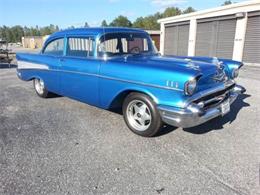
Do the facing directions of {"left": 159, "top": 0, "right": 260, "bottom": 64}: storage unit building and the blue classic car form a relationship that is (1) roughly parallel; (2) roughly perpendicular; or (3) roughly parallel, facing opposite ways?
roughly perpendicular

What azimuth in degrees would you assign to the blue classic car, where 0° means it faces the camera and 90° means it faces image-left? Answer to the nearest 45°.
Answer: approximately 315°

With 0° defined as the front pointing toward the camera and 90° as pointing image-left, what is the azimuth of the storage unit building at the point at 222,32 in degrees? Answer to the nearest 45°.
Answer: approximately 45°

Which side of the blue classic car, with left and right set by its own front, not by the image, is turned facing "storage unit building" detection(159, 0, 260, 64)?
left

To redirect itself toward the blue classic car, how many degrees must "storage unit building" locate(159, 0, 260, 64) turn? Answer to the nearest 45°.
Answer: approximately 45° to its left
